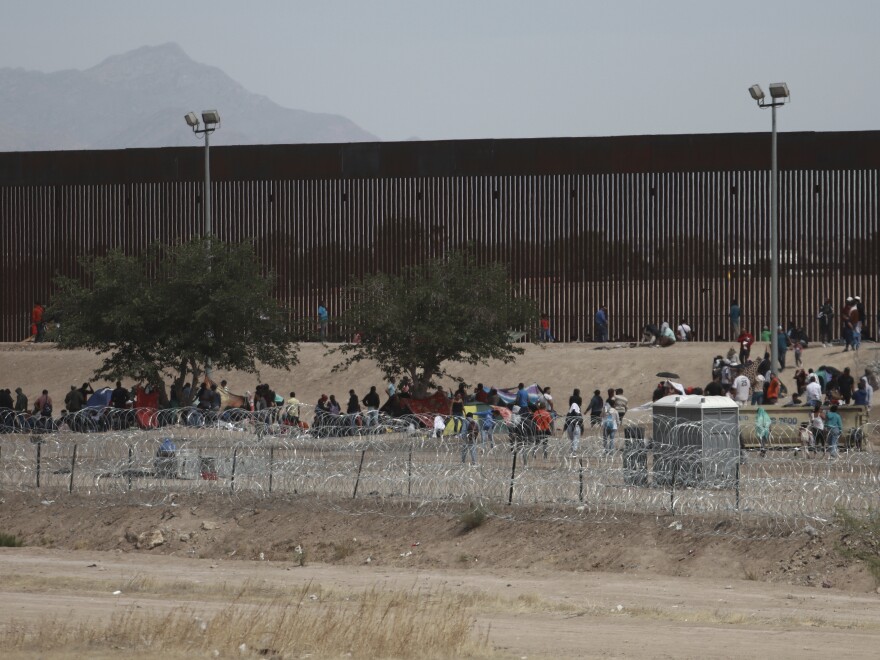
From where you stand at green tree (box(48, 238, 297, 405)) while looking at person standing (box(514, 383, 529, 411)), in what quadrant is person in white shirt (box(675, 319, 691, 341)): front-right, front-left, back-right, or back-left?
front-left

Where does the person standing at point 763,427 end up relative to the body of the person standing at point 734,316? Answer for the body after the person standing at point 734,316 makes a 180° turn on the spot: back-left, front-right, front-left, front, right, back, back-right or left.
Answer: front

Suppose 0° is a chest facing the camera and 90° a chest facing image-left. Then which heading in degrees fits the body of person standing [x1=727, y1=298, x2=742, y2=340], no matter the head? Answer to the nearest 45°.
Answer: approximately 180°
